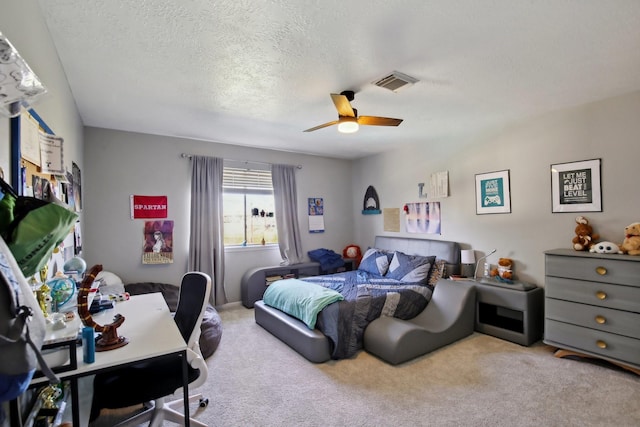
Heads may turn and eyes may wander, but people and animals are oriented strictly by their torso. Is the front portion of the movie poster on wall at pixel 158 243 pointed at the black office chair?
yes

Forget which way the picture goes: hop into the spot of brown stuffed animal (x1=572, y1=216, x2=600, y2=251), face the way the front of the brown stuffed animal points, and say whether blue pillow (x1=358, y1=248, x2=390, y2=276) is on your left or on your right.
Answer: on your right

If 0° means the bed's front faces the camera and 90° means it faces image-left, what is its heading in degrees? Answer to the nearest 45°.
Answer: approximately 45°

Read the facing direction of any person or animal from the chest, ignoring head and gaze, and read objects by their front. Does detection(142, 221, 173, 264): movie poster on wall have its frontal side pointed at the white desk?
yes

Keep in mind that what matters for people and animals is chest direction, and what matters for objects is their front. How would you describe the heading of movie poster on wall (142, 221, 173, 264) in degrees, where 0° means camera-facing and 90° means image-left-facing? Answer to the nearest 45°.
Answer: approximately 0°

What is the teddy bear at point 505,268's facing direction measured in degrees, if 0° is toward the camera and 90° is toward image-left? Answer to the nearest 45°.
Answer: approximately 45°

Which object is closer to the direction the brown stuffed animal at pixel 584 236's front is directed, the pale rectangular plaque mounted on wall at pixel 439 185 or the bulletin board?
the bulletin board

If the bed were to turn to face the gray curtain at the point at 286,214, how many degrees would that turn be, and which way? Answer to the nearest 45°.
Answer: approximately 90° to its right

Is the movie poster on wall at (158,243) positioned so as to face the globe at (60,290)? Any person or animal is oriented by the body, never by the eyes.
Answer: yes
